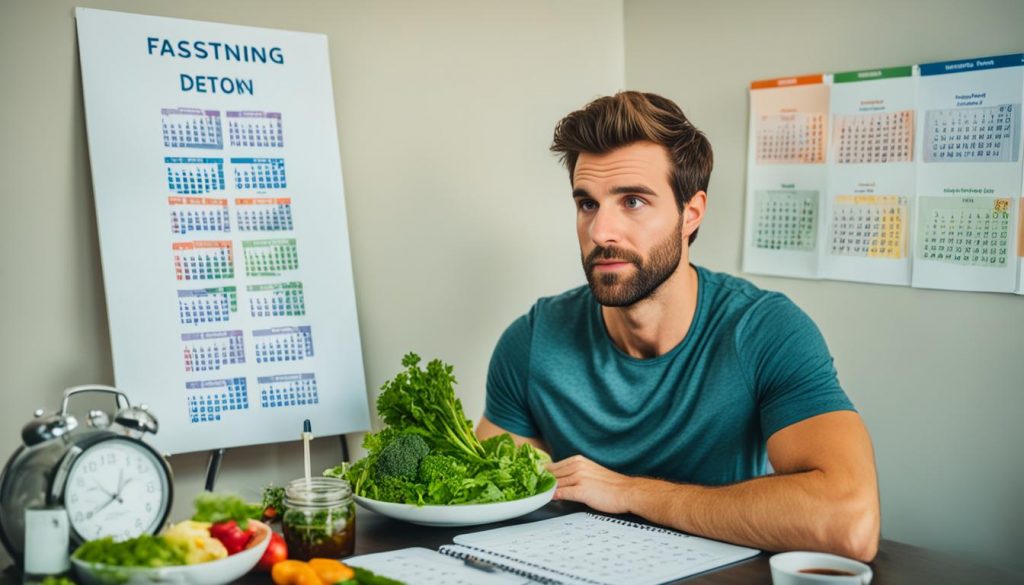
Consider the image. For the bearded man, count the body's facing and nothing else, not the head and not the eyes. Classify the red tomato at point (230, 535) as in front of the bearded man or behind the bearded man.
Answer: in front

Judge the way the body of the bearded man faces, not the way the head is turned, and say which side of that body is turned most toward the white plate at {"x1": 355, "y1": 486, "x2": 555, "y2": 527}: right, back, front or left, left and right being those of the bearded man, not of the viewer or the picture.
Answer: front

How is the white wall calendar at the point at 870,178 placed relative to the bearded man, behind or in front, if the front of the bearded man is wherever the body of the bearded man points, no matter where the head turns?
behind

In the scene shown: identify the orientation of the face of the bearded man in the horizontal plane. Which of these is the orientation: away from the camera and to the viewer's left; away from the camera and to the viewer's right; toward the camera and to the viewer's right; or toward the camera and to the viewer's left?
toward the camera and to the viewer's left

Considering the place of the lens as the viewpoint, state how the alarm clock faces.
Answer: facing the viewer and to the right of the viewer

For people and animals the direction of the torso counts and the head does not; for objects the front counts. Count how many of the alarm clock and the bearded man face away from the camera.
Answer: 0

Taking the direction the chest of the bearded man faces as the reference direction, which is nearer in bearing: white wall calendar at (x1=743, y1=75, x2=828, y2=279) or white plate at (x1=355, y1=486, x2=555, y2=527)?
the white plate

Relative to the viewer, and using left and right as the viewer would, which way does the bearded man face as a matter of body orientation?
facing the viewer and to the left of the viewer
